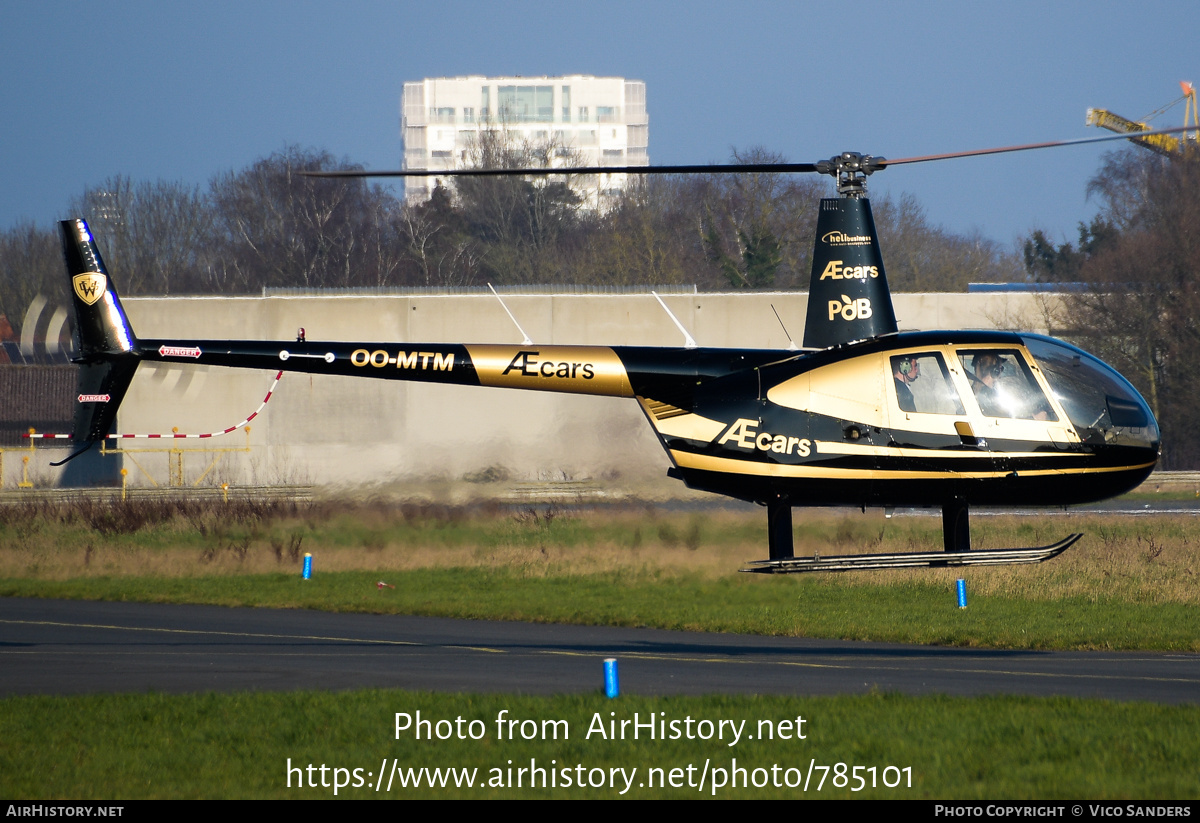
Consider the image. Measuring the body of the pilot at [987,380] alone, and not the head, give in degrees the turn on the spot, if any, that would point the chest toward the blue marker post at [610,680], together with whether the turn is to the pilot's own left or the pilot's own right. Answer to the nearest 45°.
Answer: approximately 135° to the pilot's own right

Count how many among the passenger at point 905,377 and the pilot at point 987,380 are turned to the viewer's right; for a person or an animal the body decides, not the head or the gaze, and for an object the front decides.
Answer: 2

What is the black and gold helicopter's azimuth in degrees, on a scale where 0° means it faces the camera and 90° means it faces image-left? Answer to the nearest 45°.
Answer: approximately 270°

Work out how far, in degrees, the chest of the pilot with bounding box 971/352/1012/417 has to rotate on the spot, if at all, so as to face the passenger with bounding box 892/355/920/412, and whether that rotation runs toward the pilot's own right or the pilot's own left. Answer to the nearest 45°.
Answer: approximately 180°

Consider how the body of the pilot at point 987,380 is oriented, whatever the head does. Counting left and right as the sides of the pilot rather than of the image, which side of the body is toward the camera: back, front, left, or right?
right

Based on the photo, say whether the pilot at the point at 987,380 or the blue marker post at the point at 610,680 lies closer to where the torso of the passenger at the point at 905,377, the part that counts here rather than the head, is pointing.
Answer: the pilot

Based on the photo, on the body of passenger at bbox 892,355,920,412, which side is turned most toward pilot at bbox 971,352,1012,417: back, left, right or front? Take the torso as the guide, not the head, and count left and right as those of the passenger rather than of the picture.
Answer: front

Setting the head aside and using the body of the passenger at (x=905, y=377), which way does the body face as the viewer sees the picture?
to the viewer's right

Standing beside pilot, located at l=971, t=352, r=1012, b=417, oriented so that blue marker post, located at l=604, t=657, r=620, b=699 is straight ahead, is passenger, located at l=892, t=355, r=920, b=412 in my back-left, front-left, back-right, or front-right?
front-right

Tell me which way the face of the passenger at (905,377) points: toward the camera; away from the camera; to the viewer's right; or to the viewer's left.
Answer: to the viewer's right

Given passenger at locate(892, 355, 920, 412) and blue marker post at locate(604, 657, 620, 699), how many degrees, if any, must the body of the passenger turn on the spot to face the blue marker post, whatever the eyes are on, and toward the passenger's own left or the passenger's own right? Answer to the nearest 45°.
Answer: approximately 135° to the passenger's own right
